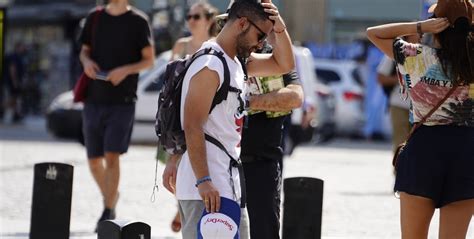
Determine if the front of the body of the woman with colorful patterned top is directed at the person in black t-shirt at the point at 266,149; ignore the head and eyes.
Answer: no

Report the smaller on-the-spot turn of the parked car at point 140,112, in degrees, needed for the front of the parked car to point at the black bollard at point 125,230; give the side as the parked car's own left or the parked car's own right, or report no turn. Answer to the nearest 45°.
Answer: approximately 90° to the parked car's own left

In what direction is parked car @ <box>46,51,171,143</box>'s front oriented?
to the viewer's left

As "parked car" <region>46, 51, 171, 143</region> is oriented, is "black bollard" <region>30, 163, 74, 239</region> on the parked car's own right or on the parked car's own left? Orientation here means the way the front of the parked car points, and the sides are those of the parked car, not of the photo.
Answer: on the parked car's own left

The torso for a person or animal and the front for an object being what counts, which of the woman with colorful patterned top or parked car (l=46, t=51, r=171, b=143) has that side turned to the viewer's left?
the parked car

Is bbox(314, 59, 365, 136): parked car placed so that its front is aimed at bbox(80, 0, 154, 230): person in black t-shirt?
no

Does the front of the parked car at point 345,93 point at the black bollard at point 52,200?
no

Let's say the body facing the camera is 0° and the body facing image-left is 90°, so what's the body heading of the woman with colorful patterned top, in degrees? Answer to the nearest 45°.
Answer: approximately 180°

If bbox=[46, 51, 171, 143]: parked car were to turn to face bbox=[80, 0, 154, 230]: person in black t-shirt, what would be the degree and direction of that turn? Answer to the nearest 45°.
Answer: approximately 90° to its left

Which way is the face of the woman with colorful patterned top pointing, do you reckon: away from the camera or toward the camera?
away from the camera

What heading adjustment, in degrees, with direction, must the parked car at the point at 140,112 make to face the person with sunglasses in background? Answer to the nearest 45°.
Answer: approximately 90° to its left

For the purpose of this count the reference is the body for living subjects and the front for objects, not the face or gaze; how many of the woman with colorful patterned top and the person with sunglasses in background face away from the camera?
1
